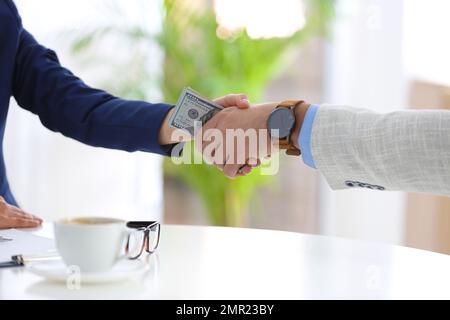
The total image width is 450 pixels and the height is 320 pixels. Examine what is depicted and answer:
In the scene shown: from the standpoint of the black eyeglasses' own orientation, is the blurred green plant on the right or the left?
on its left

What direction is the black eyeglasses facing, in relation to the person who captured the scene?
facing the viewer and to the right of the viewer
